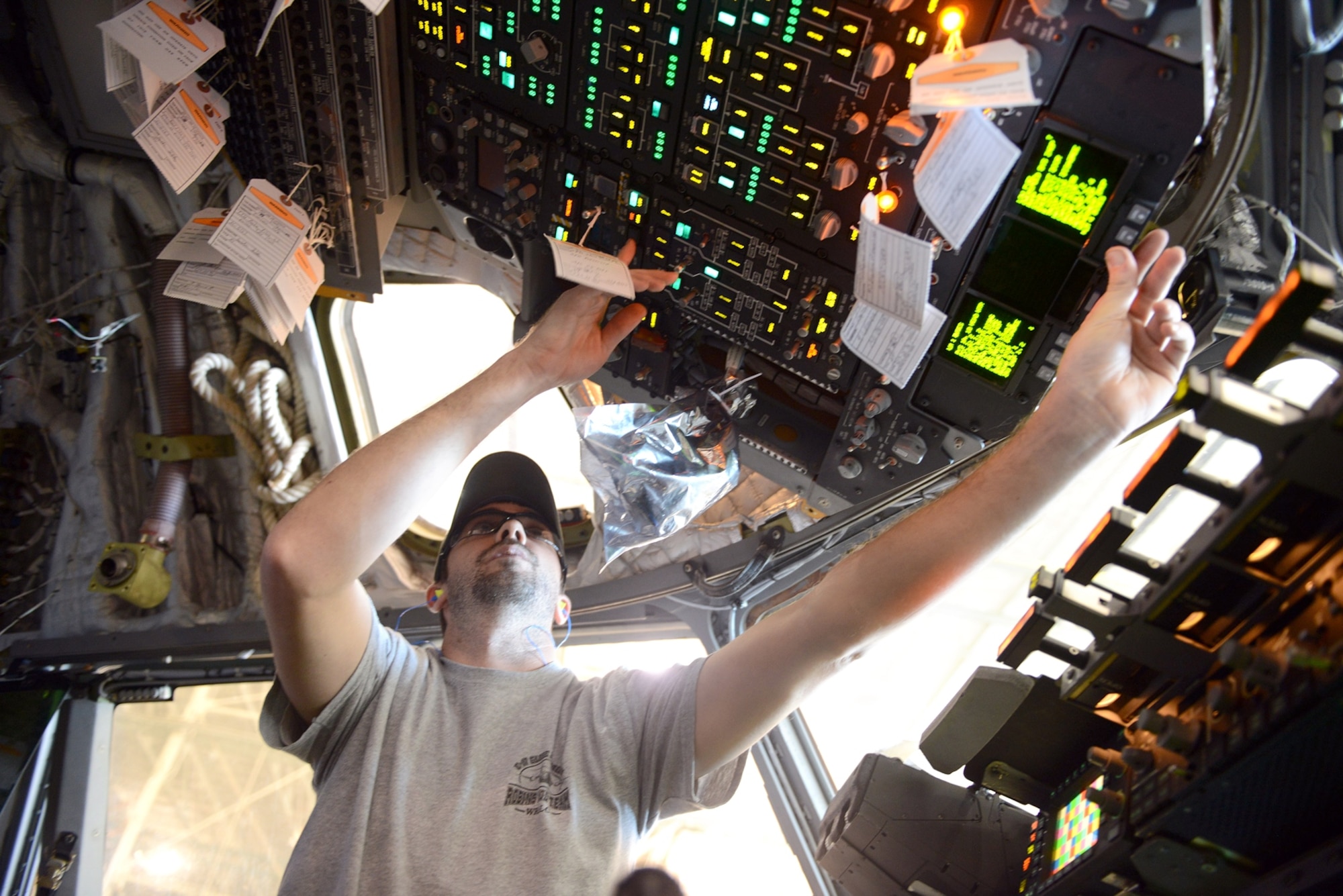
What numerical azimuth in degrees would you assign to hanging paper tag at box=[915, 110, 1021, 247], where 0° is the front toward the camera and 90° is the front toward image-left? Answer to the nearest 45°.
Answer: approximately 0°

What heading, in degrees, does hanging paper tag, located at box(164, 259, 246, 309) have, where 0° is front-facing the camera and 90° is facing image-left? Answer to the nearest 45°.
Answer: approximately 0°

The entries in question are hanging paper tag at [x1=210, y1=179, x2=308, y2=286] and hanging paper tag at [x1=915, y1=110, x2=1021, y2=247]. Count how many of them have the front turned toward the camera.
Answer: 2
